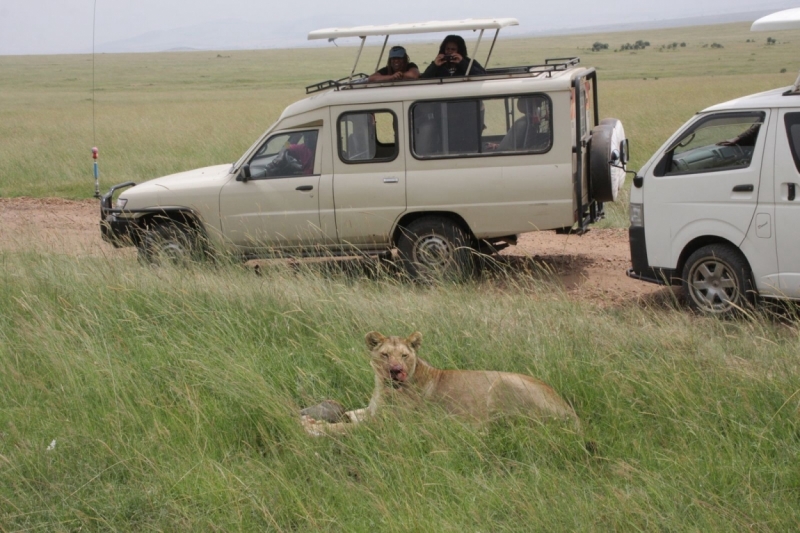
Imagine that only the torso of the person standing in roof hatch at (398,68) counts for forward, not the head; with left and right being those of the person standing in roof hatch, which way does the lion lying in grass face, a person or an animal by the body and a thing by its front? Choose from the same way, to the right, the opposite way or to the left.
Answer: to the right

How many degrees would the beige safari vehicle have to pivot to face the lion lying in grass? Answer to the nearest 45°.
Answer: approximately 90° to its left

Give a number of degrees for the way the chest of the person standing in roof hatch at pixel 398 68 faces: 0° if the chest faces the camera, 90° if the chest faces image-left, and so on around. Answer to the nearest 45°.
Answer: approximately 0°

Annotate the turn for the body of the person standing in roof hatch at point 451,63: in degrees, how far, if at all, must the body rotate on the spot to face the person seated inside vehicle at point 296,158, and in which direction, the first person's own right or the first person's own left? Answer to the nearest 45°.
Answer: approximately 90° to the first person's own right

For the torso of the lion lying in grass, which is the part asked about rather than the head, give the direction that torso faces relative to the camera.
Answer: to the viewer's left

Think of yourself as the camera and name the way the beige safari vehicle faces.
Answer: facing to the left of the viewer

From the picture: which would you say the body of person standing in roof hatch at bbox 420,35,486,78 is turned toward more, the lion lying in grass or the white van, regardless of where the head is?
the lion lying in grass

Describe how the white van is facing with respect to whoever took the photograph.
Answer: facing to the left of the viewer

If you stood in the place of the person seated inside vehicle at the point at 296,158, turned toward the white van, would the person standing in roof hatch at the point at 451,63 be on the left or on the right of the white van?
left
